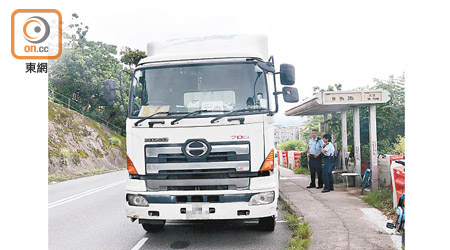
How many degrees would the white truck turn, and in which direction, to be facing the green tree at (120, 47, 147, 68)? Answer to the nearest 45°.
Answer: approximately 180°

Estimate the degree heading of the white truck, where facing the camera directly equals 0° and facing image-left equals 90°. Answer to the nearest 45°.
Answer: approximately 0°

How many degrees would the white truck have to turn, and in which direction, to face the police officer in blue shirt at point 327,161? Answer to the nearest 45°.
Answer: approximately 135° to its left

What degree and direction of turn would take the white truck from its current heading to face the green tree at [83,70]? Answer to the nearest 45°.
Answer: approximately 180°

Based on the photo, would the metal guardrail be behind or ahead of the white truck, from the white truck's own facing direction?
behind

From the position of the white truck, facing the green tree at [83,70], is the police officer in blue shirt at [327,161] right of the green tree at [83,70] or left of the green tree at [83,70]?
right
